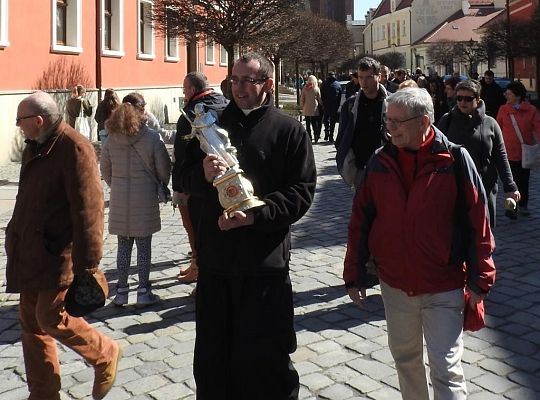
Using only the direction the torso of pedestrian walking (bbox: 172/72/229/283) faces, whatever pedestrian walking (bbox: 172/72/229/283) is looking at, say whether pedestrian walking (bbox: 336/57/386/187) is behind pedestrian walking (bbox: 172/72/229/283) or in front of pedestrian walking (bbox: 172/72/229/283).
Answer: behind

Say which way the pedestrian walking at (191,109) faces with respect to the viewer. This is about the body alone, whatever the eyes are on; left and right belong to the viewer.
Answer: facing to the left of the viewer

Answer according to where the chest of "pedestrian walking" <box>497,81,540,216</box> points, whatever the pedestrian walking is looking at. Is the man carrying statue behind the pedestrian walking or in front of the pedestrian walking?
in front

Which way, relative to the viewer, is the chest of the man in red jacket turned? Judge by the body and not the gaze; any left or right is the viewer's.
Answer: facing the viewer and to the left of the viewer

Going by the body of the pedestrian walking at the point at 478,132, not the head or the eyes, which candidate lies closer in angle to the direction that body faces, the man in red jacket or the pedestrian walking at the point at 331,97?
the man in red jacket

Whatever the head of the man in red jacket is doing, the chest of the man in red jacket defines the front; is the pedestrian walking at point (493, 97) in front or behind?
behind

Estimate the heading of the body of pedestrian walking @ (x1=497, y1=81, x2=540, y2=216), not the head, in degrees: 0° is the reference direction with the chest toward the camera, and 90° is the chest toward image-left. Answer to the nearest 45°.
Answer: approximately 45°

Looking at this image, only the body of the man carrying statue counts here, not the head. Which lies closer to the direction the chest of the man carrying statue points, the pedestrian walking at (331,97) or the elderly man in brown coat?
the elderly man in brown coat

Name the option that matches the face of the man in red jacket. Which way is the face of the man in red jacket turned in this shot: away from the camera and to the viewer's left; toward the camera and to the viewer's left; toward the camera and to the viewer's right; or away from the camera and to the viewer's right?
toward the camera and to the viewer's left
